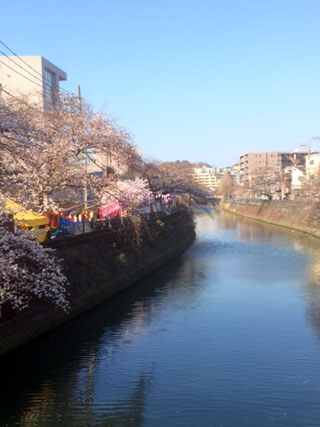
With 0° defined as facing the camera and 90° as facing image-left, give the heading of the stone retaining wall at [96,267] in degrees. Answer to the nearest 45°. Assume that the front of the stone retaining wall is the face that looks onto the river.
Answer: approximately 315°
